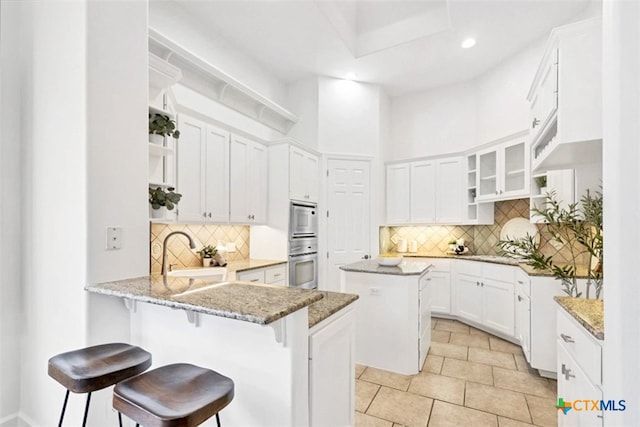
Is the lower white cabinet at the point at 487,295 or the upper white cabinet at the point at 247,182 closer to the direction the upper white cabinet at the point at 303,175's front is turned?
the lower white cabinet

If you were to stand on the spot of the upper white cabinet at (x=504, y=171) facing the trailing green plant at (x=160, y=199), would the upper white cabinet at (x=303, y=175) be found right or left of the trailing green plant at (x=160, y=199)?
right

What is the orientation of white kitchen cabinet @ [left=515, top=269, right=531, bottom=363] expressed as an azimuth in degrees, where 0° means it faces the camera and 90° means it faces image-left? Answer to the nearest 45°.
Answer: approximately 90°

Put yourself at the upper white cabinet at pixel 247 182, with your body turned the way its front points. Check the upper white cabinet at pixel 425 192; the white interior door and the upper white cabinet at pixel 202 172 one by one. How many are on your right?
1

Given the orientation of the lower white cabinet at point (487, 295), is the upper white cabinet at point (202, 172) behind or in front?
in front

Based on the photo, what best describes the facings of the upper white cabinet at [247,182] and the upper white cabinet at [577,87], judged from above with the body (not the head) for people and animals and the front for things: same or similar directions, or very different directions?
very different directions

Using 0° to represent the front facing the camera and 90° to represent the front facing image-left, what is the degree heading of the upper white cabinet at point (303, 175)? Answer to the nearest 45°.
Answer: approximately 315°

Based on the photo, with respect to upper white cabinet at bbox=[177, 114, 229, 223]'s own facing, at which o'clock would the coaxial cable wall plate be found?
The coaxial cable wall plate is roughly at 2 o'clock from the upper white cabinet.

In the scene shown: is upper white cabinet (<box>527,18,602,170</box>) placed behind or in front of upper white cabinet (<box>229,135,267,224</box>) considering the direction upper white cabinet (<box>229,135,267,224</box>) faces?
in front
